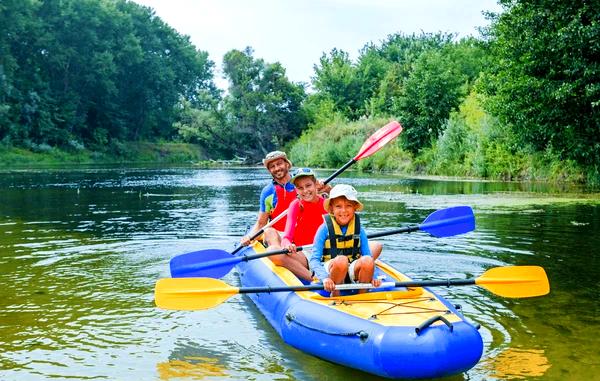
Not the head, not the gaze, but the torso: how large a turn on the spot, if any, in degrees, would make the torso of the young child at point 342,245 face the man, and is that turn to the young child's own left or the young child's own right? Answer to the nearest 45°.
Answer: approximately 180°

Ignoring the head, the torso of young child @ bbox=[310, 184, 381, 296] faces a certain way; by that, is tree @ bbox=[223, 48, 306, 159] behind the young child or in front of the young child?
behind

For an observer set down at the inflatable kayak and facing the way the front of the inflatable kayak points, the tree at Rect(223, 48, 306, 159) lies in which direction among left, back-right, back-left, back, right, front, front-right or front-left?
back-left

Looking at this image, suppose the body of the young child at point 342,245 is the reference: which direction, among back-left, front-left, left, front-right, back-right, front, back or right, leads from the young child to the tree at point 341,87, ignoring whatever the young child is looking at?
back

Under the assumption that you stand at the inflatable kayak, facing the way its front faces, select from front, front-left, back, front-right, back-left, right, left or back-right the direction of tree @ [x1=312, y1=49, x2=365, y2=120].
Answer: back-left

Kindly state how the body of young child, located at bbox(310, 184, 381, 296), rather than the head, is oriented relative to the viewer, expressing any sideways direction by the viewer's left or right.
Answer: facing the viewer

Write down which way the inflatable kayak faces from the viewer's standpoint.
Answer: facing the viewer and to the right of the viewer

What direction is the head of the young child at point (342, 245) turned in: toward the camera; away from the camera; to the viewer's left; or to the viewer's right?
toward the camera

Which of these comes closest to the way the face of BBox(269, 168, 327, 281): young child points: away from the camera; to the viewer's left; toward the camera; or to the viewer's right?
toward the camera

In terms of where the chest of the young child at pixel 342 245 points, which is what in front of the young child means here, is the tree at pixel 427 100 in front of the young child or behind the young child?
behind

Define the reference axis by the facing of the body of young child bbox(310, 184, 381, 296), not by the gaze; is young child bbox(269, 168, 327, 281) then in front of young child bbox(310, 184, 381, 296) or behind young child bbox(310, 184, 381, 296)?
behind

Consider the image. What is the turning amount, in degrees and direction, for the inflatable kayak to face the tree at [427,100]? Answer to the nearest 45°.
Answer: approximately 135° to its left

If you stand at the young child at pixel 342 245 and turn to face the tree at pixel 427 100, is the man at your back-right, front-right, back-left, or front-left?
front-left
